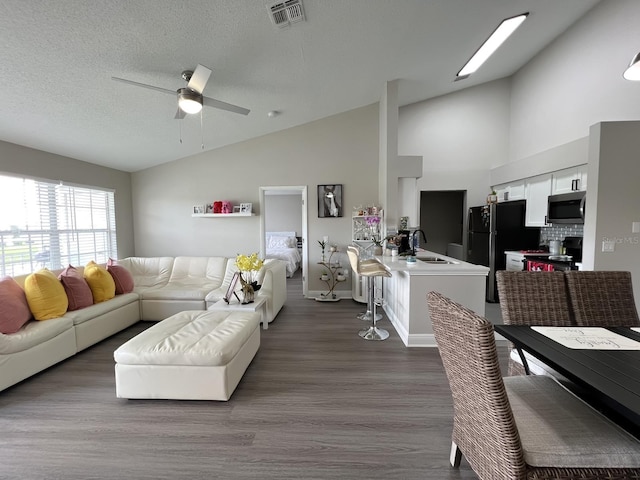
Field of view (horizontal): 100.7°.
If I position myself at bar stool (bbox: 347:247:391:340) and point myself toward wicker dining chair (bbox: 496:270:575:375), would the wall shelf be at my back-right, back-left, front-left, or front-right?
back-right

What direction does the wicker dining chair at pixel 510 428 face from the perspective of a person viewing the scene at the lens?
facing away from the viewer and to the right of the viewer

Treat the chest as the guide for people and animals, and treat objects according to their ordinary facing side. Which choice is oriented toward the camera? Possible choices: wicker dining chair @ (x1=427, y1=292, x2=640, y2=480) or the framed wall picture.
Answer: the framed wall picture

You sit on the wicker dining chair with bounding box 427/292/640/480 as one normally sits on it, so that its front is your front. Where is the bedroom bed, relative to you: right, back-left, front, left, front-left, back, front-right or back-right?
left

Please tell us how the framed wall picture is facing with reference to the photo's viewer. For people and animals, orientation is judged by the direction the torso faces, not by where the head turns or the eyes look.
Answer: facing the viewer

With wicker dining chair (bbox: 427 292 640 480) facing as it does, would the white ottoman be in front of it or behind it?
behind

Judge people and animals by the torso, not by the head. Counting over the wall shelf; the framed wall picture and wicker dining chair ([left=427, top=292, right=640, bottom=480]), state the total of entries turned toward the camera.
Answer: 2

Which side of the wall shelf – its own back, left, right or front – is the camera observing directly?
front

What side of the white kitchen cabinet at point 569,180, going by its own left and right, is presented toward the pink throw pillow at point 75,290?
front

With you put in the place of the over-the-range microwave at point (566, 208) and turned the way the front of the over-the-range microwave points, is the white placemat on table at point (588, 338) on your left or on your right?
on your left

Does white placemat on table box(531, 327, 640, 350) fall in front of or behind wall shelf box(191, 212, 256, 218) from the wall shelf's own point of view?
in front

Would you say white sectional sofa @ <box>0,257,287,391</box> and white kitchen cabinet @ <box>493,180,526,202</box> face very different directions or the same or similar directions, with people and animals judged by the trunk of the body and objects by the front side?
very different directions

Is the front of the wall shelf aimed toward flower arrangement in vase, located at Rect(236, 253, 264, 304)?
yes

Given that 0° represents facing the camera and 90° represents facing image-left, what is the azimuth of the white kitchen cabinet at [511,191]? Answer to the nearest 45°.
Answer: approximately 45°

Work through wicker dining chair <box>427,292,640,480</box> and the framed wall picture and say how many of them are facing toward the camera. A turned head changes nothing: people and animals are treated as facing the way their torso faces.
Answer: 1

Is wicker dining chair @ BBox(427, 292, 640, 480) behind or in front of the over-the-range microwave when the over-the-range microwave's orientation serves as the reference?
in front

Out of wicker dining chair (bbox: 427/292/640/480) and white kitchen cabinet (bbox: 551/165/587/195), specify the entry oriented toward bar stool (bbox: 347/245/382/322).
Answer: the white kitchen cabinet

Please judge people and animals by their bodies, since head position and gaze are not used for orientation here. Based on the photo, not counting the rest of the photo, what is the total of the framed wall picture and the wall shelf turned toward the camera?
2

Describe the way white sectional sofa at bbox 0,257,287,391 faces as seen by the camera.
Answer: facing the viewer and to the right of the viewer

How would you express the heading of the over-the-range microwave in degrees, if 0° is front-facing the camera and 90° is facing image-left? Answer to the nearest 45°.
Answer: approximately 45°

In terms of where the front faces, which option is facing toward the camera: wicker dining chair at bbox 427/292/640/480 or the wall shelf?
the wall shelf
